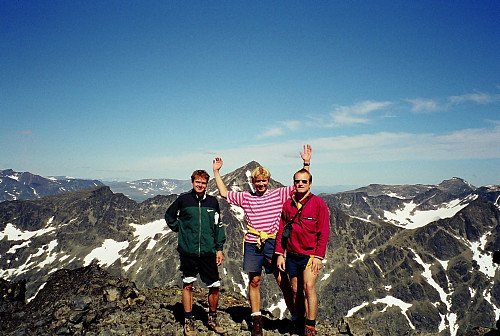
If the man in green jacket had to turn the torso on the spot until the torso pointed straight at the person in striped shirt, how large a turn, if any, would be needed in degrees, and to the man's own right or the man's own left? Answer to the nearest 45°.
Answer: approximately 90° to the man's own left

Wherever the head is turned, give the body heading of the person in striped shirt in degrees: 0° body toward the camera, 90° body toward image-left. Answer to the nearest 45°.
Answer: approximately 0°

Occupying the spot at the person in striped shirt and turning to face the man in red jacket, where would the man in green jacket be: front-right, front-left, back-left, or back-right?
back-right

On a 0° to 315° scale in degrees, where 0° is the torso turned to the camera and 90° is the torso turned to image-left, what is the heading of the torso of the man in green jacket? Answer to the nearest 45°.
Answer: approximately 0°

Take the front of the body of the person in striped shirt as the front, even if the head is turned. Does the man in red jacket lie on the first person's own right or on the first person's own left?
on the first person's own left

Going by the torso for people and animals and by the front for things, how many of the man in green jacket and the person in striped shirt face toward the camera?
2

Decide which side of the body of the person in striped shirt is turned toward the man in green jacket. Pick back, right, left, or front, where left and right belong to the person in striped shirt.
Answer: right
